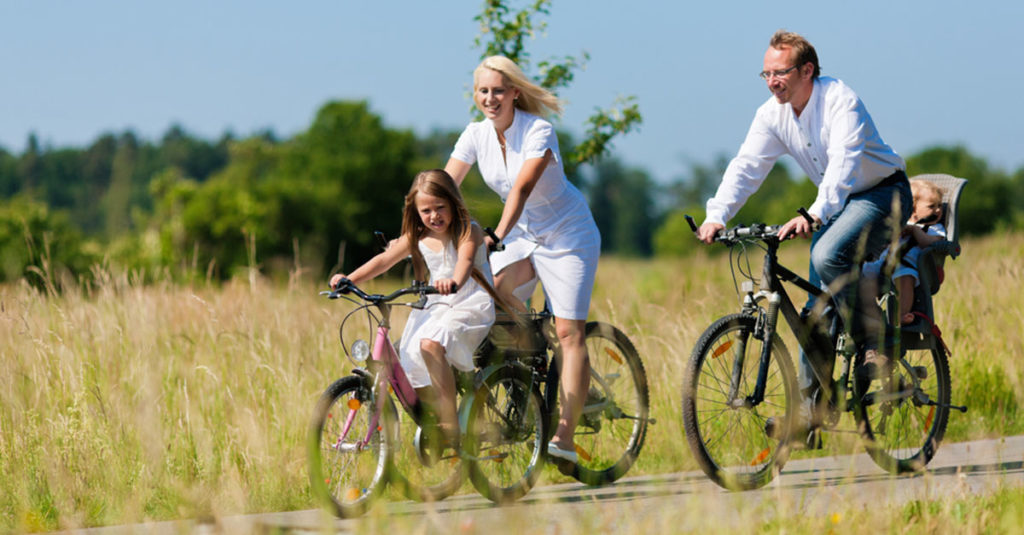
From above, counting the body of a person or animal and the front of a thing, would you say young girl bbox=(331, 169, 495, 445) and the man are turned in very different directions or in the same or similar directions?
same or similar directions

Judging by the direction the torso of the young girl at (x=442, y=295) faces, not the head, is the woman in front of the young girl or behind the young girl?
behind

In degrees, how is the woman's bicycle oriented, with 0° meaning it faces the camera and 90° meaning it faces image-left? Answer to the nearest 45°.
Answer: approximately 45°

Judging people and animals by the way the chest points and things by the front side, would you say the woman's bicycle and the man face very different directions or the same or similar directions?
same or similar directions

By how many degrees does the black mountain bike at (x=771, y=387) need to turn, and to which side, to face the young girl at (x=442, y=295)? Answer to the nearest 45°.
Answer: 0° — it already faces them

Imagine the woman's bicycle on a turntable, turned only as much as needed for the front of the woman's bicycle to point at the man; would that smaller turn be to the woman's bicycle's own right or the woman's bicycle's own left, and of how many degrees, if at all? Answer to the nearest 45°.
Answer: approximately 135° to the woman's bicycle's own left

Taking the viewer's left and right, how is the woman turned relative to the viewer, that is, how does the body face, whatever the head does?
facing the viewer and to the left of the viewer

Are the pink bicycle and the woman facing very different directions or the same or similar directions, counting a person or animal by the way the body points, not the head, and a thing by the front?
same or similar directions

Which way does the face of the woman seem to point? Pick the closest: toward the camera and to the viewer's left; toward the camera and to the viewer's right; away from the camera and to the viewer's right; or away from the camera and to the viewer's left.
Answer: toward the camera and to the viewer's left

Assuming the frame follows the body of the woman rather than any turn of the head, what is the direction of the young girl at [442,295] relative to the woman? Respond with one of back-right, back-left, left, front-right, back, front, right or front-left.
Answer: front

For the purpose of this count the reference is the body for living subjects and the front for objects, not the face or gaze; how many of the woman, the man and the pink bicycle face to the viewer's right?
0

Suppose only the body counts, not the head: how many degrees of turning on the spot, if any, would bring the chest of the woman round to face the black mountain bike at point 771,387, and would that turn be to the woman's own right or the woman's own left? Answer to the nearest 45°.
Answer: approximately 135° to the woman's own left
